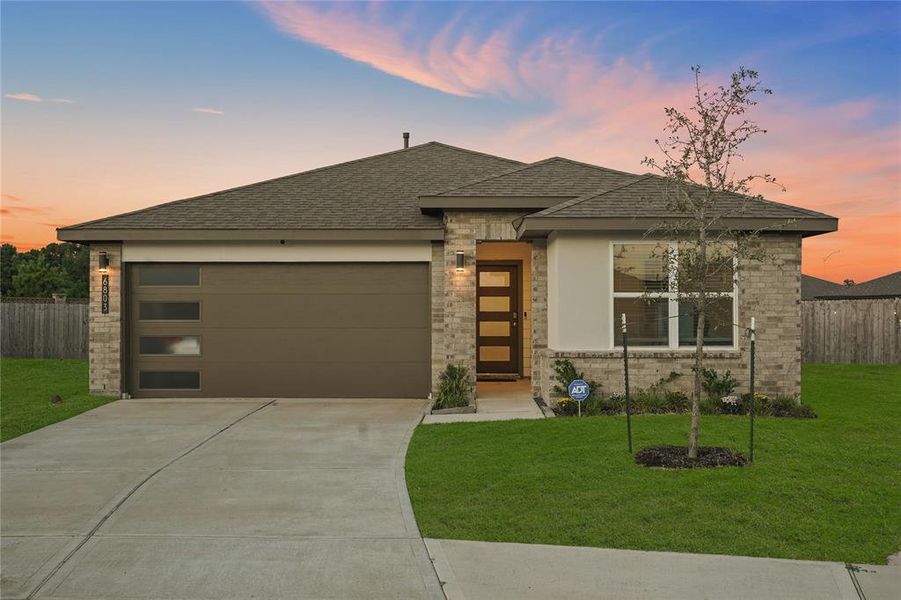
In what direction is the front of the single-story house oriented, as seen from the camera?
facing the viewer

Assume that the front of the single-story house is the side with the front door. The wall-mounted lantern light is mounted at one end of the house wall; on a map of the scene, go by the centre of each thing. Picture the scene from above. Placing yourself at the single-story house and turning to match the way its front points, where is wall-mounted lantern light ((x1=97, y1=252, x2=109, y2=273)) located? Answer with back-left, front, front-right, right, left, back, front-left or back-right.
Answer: right

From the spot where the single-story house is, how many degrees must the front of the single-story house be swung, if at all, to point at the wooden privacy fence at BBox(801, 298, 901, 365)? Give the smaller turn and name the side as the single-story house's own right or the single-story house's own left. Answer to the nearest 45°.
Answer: approximately 135° to the single-story house's own left

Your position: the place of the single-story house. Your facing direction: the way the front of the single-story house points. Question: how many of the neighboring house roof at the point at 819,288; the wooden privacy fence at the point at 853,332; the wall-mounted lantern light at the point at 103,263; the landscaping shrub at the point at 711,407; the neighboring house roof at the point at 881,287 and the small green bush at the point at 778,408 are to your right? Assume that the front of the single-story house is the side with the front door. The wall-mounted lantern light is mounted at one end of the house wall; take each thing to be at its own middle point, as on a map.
1

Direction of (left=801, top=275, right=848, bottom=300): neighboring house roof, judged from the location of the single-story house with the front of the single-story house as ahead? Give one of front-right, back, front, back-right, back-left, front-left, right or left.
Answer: back-left

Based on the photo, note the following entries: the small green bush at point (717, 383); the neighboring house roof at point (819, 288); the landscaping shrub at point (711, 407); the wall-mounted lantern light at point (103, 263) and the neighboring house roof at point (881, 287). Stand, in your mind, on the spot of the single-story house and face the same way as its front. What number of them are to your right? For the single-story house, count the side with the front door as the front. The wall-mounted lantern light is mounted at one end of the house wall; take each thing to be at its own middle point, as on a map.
1

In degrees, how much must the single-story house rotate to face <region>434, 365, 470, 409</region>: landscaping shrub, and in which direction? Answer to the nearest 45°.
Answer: approximately 45° to its left

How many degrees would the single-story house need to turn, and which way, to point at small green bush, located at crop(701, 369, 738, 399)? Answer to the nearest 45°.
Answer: approximately 90° to its left

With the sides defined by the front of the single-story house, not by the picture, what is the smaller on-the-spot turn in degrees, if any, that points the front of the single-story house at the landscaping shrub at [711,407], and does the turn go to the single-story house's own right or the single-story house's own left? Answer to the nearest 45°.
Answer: approximately 90° to the single-story house's own left

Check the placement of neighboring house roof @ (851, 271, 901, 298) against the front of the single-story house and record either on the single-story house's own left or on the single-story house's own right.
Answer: on the single-story house's own left

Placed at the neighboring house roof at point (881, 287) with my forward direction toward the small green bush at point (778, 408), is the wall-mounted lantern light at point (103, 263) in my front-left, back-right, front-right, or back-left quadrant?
front-right

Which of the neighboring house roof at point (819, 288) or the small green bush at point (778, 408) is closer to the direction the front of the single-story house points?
the small green bush

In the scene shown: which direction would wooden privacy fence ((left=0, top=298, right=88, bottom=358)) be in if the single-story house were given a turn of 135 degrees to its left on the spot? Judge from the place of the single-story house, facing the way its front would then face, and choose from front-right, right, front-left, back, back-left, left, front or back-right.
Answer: left
